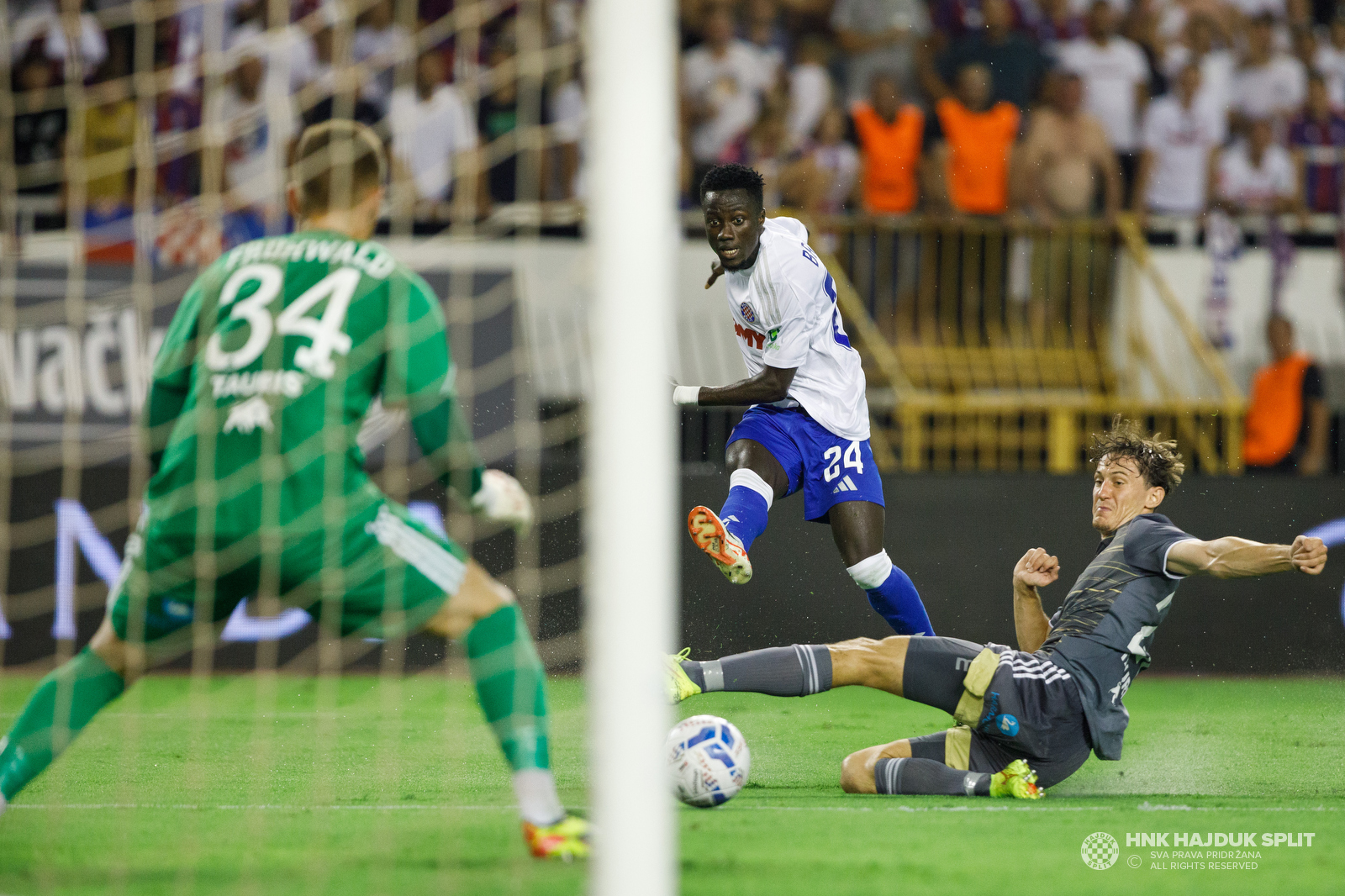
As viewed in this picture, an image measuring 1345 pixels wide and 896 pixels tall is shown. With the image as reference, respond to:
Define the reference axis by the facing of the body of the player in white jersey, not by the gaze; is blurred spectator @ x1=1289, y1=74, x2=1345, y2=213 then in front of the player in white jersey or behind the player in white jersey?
behind

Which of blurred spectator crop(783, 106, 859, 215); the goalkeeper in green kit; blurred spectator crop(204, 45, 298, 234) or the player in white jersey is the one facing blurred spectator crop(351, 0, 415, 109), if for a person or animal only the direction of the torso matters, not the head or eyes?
the goalkeeper in green kit

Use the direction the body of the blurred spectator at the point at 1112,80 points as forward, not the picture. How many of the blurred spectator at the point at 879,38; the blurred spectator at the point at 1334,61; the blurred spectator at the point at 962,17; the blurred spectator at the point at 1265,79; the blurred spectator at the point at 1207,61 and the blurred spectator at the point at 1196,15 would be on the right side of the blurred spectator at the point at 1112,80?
2

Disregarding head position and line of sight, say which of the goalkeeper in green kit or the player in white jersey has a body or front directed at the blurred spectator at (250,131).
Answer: the goalkeeper in green kit

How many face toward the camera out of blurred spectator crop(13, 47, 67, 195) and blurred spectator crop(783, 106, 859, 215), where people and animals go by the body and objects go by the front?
2

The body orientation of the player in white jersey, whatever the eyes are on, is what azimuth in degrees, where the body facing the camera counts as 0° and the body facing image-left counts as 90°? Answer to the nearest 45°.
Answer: approximately 45°

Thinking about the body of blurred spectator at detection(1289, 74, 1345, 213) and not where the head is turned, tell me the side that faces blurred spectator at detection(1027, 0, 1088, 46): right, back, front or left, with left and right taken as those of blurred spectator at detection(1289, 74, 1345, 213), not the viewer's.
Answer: right

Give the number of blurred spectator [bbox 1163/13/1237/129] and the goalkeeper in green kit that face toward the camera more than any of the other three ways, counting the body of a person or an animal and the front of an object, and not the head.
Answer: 1

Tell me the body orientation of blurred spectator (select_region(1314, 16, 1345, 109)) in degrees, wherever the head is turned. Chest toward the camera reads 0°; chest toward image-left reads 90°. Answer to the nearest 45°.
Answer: approximately 0°

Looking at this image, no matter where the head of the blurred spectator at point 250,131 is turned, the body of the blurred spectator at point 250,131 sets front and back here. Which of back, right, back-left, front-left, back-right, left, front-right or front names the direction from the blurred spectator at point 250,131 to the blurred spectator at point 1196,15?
left
